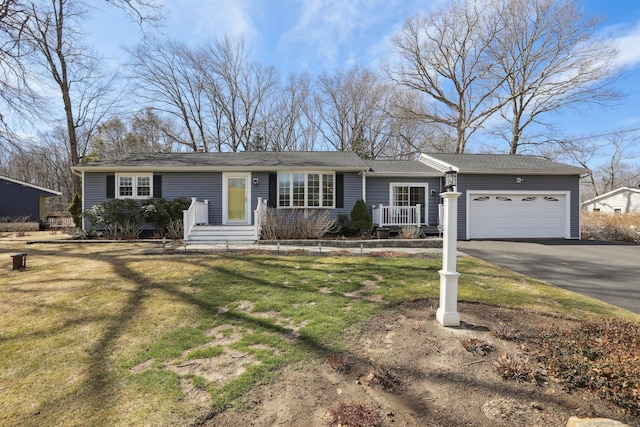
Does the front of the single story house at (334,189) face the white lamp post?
yes

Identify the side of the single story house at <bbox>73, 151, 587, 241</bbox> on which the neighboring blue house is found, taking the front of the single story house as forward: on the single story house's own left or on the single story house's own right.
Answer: on the single story house's own right

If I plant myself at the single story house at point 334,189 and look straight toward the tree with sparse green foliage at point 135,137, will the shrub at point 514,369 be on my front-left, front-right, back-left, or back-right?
back-left

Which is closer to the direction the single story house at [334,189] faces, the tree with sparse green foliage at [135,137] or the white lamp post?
the white lamp post

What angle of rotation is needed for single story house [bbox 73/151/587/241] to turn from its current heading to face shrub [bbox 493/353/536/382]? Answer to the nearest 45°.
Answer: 0° — it already faces it

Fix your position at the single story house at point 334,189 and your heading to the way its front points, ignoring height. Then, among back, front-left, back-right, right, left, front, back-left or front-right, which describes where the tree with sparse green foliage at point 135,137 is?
back-right

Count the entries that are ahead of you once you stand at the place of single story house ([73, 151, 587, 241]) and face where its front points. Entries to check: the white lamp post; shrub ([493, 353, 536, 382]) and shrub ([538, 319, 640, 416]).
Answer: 3

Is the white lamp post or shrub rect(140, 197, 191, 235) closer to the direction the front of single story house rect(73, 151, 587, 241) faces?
the white lamp post

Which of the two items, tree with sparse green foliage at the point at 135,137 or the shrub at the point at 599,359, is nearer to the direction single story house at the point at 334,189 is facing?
the shrub

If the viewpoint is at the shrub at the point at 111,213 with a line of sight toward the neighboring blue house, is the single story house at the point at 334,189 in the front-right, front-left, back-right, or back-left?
back-right

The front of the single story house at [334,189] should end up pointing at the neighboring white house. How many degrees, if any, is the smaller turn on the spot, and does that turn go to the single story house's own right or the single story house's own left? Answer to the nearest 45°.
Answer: approximately 135° to the single story house's own left

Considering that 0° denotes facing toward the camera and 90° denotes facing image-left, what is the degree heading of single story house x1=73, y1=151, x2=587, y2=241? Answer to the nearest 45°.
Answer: approximately 0°

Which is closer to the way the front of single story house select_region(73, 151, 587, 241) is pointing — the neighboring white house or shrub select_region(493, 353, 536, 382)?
the shrub

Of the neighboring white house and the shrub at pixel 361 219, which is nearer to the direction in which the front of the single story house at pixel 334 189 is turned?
the shrub

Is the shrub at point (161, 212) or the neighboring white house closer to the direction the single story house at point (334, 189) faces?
the shrub
